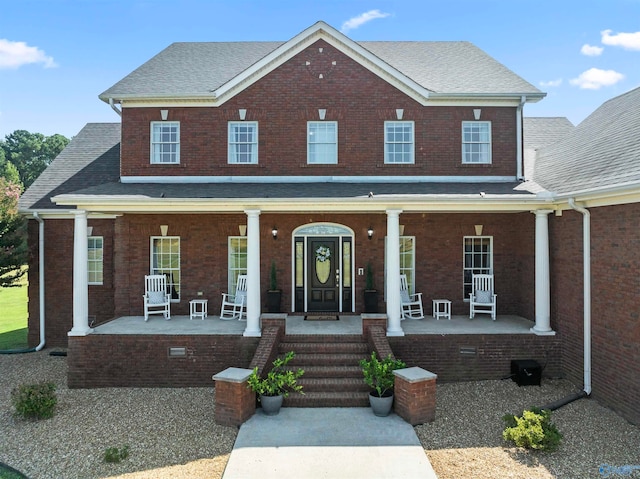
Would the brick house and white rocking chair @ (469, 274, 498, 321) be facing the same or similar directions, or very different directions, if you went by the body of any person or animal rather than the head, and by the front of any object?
same or similar directions

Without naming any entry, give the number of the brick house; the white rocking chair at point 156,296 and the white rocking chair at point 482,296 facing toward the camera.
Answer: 3

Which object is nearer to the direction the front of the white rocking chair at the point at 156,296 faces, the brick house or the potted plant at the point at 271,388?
the potted plant

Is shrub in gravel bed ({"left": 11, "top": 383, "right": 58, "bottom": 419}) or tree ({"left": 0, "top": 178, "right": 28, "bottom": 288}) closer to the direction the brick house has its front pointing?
the shrub in gravel bed

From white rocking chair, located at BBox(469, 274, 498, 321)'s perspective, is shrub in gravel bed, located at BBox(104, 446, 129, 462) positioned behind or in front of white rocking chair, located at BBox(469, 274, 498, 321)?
in front

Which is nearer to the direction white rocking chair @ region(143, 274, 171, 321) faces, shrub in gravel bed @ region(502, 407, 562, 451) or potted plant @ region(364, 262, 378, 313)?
the shrub in gravel bed

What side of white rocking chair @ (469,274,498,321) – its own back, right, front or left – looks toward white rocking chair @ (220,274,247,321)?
right

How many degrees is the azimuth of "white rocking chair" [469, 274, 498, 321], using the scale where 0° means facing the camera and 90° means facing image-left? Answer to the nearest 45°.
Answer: approximately 0°

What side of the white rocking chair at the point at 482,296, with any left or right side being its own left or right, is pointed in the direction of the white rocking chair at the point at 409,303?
right

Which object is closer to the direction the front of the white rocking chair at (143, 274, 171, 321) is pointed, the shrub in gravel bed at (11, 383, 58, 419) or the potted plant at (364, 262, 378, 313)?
the shrub in gravel bed

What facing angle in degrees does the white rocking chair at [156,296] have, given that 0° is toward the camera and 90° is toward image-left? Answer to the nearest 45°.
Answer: approximately 0°

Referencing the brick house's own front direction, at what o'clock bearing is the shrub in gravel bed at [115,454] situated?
The shrub in gravel bed is roughly at 1 o'clock from the brick house.

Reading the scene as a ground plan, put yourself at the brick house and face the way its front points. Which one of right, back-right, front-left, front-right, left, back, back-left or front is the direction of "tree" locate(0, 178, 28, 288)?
right

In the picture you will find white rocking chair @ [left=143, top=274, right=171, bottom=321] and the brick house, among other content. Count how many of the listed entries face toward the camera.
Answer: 2

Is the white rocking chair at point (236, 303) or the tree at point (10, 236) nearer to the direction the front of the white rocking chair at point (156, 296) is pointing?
the white rocking chair
